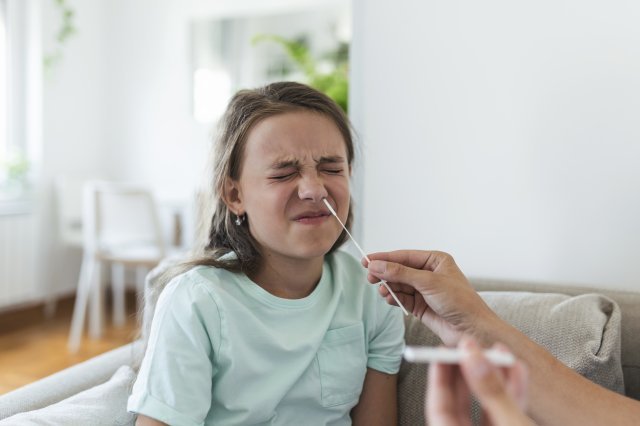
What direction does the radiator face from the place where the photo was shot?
facing the viewer and to the right of the viewer

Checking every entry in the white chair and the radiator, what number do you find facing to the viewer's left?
0

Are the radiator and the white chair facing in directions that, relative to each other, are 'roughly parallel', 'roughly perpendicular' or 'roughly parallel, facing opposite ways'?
roughly perpendicular

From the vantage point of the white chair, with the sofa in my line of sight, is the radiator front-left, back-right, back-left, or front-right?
back-right

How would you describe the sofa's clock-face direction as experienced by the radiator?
The sofa is roughly at 1 o'clock from the radiator.

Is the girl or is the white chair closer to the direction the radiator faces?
the white chair

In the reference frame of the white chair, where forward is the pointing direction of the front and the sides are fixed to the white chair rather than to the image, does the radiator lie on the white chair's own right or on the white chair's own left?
on the white chair's own left

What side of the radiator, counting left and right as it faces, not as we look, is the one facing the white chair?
front

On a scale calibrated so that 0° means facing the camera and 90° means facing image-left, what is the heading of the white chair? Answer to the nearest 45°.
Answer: approximately 225°
